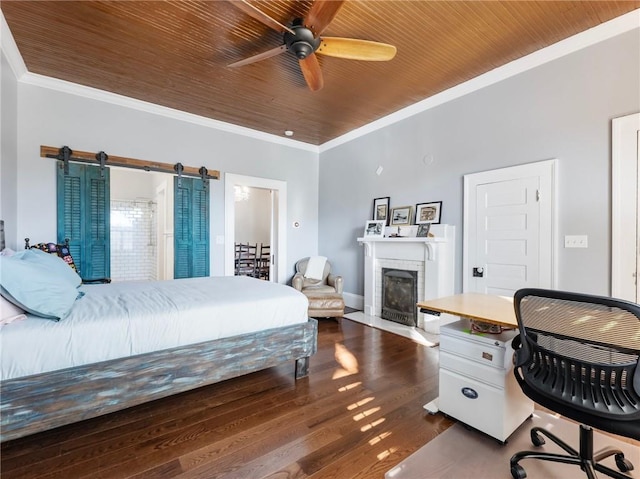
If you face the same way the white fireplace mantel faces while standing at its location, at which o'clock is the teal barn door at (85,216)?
The teal barn door is roughly at 1 o'clock from the white fireplace mantel.

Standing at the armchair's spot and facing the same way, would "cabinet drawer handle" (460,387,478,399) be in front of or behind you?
in front

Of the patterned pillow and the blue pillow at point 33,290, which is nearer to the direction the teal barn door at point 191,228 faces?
the blue pillow

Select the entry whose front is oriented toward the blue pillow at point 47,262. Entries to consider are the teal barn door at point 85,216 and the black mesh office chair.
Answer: the teal barn door

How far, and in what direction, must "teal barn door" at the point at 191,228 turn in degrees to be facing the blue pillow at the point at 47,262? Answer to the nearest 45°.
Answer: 0° — it already faces it

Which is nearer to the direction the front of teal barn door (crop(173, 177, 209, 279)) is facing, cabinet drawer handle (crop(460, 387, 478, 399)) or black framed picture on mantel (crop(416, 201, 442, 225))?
the cabinet drawer handle

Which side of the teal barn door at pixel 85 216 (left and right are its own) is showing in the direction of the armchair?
left

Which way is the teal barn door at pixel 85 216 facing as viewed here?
toward the camera

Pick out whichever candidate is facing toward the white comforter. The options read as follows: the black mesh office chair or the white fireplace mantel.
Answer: the white fireplace mantel

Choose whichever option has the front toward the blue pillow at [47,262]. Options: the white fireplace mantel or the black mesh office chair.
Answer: the white fireplace mantel

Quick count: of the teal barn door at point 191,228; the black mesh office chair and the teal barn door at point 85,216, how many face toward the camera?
2

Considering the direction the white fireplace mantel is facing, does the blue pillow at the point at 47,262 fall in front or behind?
in front

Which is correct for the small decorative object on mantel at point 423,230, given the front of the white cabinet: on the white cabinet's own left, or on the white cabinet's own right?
on the white cabinet's own right

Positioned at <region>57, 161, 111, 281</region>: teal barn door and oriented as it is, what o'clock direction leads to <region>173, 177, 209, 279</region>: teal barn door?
<region>173, 177, 209, 279</region>: teal barn door is roughly at 9 o'clock from <region>57, 161, 111, 281</region>: teal barn door.

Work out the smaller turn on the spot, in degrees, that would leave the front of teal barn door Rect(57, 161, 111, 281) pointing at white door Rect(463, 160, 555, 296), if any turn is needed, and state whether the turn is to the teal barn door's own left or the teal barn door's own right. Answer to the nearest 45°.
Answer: approximately 45° to the teal barn door's own left
